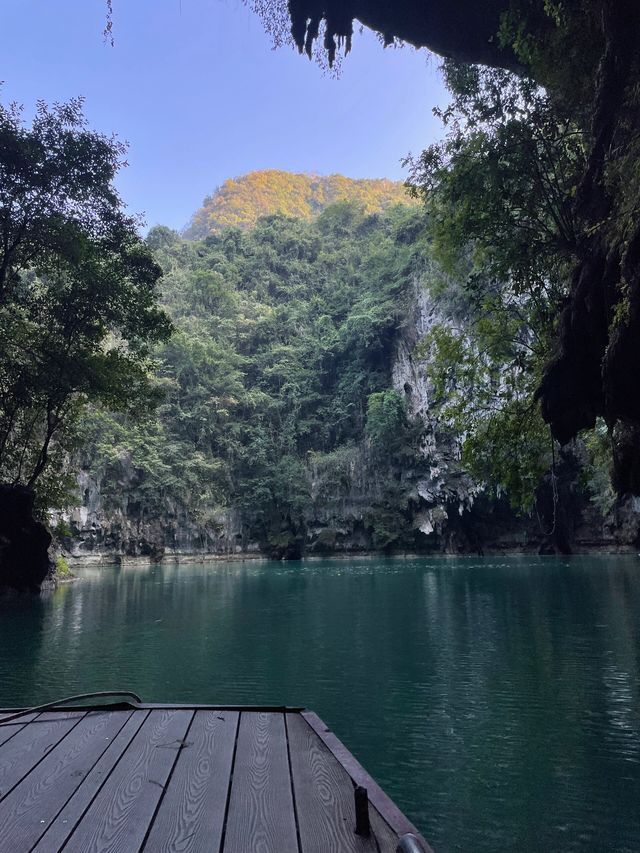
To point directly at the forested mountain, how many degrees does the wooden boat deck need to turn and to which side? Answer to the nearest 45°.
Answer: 0° — it already faces it

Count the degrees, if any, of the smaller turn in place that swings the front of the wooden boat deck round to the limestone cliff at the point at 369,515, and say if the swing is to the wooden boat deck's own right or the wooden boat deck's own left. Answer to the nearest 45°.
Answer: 0° — it already faces it

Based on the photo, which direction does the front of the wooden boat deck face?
away from the camera
